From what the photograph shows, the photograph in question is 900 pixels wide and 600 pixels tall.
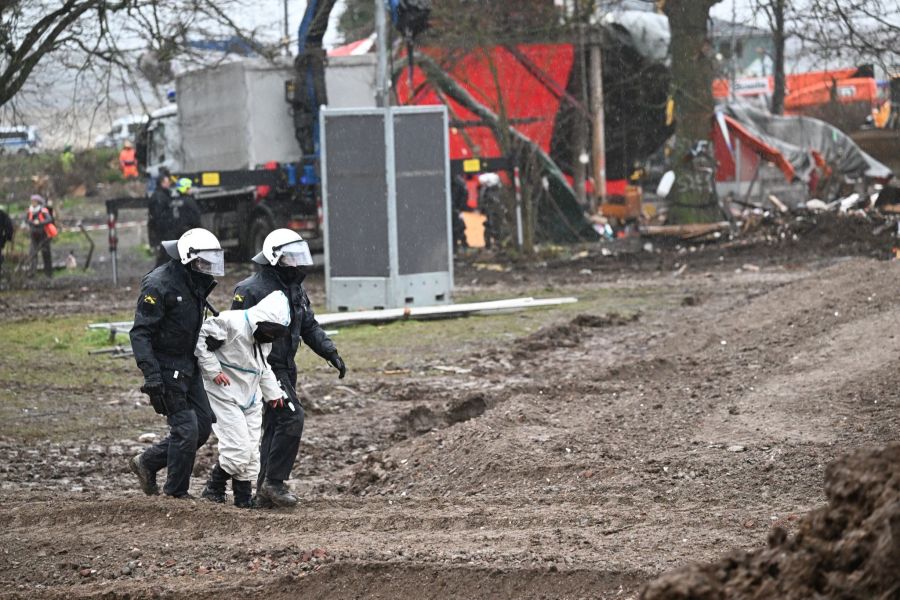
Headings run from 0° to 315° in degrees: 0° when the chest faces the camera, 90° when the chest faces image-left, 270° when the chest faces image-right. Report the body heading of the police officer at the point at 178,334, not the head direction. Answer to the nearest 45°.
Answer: approximately 315°

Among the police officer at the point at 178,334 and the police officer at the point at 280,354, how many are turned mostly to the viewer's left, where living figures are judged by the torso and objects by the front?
0

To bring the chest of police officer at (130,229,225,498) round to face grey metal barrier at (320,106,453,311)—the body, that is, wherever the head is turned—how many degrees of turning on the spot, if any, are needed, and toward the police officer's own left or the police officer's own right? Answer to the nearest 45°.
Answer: approximately 135° to the police officer's own left

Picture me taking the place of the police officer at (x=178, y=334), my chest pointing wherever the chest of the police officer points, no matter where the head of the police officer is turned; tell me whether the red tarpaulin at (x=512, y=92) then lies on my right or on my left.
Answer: on my left

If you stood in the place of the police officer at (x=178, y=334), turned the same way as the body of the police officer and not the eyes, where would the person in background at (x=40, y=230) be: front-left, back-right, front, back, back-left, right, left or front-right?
back-left

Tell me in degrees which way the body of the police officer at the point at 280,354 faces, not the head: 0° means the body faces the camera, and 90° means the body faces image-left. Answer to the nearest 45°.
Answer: approximately 315°

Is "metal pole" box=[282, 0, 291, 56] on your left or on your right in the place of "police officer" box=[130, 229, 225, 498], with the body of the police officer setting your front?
on your left

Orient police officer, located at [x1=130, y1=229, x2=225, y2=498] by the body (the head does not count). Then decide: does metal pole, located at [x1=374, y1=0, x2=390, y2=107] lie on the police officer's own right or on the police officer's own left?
on the police officer's own left
